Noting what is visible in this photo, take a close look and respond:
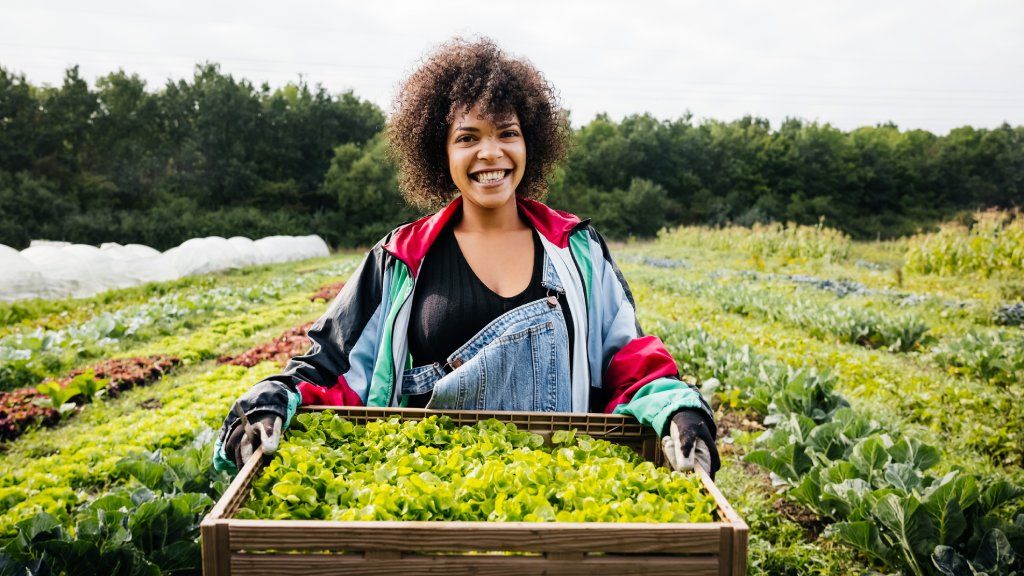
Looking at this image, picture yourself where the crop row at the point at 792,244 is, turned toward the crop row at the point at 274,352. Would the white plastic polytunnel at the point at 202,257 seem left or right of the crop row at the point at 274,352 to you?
right

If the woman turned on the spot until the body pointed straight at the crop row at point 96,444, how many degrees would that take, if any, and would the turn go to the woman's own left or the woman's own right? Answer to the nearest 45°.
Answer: approximately 135° to the woman's own right

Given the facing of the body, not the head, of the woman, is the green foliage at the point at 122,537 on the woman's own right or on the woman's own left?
on the woman's own right

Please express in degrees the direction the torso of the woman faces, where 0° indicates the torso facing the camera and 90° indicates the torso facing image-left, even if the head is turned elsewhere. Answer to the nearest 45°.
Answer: approximately 0°

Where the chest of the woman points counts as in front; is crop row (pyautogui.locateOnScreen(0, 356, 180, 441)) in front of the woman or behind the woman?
behind

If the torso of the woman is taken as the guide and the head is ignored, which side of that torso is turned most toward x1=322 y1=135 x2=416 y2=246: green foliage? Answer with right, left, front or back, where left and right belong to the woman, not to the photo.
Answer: back

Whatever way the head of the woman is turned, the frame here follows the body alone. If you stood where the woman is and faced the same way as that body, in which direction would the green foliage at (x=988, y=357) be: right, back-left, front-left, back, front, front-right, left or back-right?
back-left

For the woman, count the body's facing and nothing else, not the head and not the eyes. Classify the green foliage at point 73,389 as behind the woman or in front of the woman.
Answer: behind
